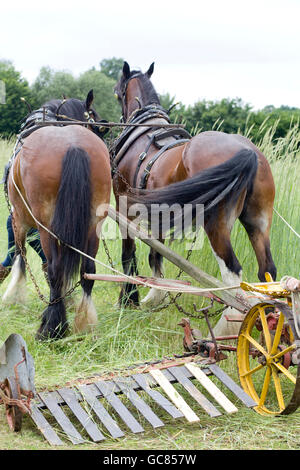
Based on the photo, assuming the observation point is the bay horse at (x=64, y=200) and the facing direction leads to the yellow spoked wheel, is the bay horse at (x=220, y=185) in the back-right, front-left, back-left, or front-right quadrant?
front-left

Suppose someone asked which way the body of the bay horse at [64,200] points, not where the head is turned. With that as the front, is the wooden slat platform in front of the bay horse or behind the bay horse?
behind

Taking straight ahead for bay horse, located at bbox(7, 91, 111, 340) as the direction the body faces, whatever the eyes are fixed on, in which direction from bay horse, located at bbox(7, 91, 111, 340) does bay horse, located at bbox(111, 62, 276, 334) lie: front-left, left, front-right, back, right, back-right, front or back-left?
right

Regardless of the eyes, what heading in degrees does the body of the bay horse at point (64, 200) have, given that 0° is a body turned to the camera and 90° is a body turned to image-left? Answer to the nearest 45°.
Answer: approximately 180°

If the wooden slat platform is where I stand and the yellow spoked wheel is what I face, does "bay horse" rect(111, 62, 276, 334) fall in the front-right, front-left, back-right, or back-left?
front-left

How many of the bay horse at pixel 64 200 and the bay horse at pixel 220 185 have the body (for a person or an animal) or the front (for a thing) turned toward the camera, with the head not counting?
0

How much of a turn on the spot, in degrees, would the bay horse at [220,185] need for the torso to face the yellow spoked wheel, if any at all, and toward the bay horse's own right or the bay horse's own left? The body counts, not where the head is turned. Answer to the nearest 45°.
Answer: approximately 135° to the bay horse's own left

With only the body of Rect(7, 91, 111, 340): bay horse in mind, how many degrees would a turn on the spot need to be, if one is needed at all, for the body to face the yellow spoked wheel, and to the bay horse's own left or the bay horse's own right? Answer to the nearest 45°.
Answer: approximately 135° to the bay horse's own right

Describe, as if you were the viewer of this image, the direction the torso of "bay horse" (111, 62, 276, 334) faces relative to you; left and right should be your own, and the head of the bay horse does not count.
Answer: facing away from the viewer and to the left of the viewer

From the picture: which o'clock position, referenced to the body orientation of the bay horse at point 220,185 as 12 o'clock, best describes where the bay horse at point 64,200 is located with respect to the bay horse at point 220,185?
the bay horse at point 64,200 is roughly at 10 o'clock from the bay horse at point 220,185.
